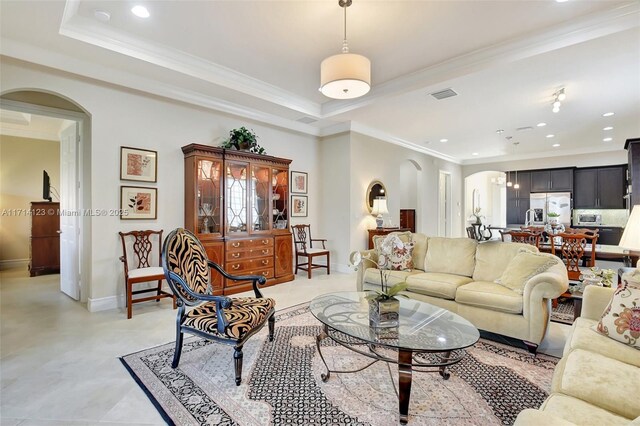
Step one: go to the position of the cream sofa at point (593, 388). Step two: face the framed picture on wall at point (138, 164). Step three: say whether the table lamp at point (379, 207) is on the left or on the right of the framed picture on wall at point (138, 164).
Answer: right

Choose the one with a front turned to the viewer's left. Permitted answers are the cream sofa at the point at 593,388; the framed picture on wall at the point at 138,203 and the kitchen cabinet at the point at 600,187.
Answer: the cream sofa

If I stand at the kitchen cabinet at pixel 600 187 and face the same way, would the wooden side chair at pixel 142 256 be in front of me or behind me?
in front

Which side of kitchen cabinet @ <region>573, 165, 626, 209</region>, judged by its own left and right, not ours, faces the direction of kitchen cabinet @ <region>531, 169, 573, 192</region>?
right

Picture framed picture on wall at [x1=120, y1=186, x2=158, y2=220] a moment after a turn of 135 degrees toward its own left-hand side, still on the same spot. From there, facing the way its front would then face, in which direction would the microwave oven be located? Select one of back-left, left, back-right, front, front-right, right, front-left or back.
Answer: front-right

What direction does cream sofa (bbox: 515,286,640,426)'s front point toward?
to the viewer's left

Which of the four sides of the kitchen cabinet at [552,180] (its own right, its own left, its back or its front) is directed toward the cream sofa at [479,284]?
front

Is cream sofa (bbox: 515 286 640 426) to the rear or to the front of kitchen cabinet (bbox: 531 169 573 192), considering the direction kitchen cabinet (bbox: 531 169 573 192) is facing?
to the front

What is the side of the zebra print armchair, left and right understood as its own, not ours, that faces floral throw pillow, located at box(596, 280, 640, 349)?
front

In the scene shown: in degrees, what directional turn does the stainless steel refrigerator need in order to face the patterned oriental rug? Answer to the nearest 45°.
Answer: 0° — it already faces it

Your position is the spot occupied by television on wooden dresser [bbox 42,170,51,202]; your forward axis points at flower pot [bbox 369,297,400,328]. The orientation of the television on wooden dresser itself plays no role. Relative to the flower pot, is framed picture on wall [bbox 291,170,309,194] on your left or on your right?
left

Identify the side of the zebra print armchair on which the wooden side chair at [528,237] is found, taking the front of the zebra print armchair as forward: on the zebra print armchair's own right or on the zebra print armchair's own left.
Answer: on the zebra print armchair's own left
